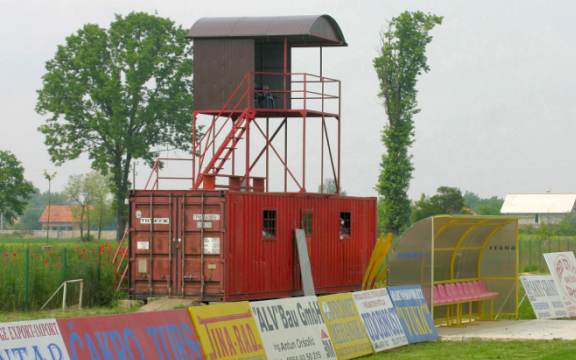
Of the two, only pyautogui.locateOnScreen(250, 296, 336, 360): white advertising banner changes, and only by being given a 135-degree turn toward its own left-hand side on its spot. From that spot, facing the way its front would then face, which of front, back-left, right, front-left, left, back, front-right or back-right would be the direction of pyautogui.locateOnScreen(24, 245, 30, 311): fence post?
front-left

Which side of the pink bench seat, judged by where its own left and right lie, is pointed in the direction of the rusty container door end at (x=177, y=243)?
right

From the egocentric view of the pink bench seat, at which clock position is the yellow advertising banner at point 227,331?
The yellow advertising banner is roughly at 2 o'clock from the pink bench seat.

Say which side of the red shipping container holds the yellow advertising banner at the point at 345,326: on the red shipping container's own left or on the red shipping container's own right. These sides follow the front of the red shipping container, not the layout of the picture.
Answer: on the red shipping container's own left

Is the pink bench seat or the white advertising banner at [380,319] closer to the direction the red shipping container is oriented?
the white advertising banner

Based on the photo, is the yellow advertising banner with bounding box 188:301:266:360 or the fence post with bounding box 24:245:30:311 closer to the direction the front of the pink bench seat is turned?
the yellow advertising banner

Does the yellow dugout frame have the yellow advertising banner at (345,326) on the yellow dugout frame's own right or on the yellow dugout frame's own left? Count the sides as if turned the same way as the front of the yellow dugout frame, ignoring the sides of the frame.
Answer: on the yellow dugout frame's own right

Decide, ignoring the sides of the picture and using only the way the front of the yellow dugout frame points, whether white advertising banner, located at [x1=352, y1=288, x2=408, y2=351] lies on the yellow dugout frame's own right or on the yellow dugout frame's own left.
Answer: on the yellow dugout frame's own right

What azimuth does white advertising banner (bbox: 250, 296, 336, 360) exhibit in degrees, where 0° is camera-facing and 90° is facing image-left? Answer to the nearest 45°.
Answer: approximately 315°

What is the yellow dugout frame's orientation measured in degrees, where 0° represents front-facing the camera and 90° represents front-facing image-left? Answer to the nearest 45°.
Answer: approximately 315°

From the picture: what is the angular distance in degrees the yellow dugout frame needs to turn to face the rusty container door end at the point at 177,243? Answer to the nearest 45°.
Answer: approximately 90° to its right
